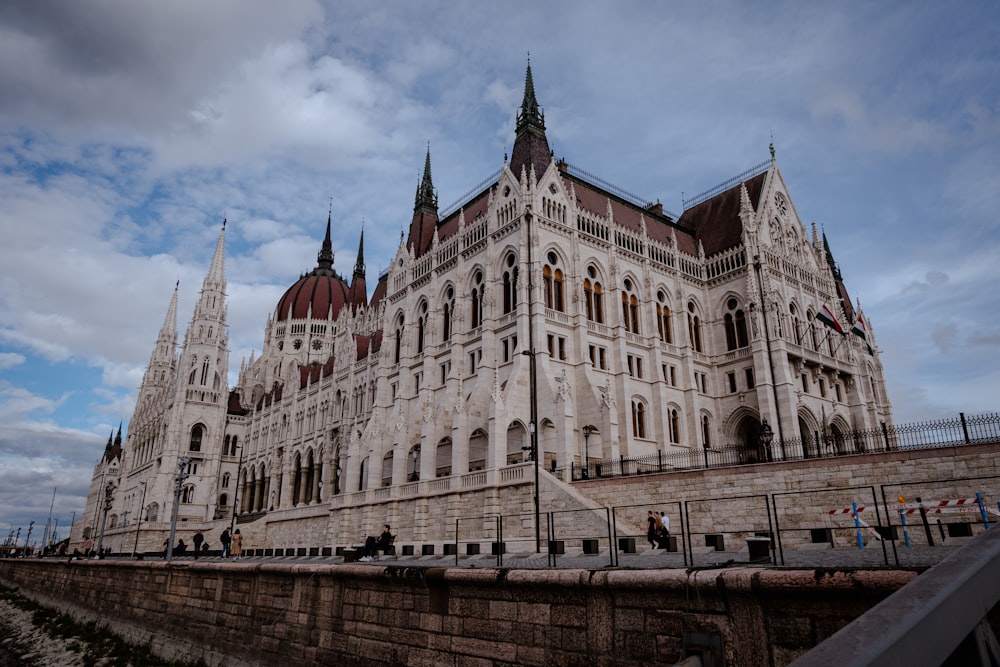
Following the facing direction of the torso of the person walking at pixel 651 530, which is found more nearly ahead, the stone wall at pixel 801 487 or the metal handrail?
the metal handrail

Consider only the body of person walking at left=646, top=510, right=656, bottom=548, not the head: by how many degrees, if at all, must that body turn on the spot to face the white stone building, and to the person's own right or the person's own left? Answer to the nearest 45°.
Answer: approximately 45° to the person's own right

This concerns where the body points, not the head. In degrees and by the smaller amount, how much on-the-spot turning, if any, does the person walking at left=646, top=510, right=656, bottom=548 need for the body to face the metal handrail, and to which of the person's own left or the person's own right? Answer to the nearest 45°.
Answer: approximately 90° to the person's own left
